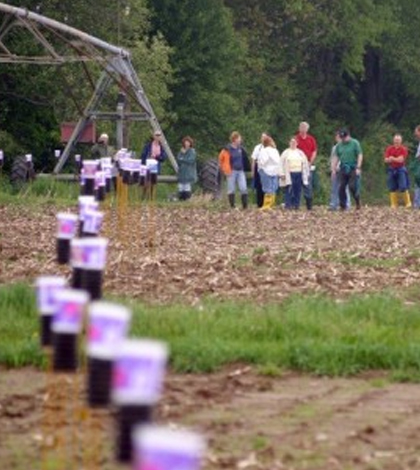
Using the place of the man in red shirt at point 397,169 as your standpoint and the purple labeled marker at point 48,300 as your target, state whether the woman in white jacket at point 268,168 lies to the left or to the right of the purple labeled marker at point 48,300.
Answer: right

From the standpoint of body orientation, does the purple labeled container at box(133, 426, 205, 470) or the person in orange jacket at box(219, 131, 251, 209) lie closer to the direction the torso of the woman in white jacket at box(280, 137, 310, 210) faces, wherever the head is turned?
the purple labeled container

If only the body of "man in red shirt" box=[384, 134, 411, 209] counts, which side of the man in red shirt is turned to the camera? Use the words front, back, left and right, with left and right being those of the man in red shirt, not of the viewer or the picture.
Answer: front

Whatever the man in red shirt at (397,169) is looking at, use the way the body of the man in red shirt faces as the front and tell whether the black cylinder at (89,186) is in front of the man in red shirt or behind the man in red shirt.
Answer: in front

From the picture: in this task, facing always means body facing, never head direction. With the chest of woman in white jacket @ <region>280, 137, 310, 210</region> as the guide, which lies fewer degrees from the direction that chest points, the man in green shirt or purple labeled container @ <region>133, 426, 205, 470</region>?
the purple labeled container

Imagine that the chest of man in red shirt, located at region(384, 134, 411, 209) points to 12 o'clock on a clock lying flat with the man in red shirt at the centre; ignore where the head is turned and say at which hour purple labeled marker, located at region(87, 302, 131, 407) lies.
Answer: The purple labeled marker is roughly at 12 o'clock from the man in red shirt.

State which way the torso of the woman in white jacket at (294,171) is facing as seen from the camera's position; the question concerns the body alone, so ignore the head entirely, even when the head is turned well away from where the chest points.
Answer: toward the camera

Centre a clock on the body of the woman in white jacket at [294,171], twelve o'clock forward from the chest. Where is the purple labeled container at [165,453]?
The purple labeled container is roughly at 12 o'clock from the woman in white jacket.

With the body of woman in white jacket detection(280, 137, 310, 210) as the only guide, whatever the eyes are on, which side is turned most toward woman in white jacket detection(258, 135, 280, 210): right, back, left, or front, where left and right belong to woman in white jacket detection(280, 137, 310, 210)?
right

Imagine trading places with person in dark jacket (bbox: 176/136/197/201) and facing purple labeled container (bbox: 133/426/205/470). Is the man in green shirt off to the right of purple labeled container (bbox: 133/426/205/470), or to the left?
left

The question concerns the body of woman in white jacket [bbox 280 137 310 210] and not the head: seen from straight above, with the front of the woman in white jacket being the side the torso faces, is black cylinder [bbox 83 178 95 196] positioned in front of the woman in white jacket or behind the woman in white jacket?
in front

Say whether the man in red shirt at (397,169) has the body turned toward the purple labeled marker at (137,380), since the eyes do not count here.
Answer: yes
